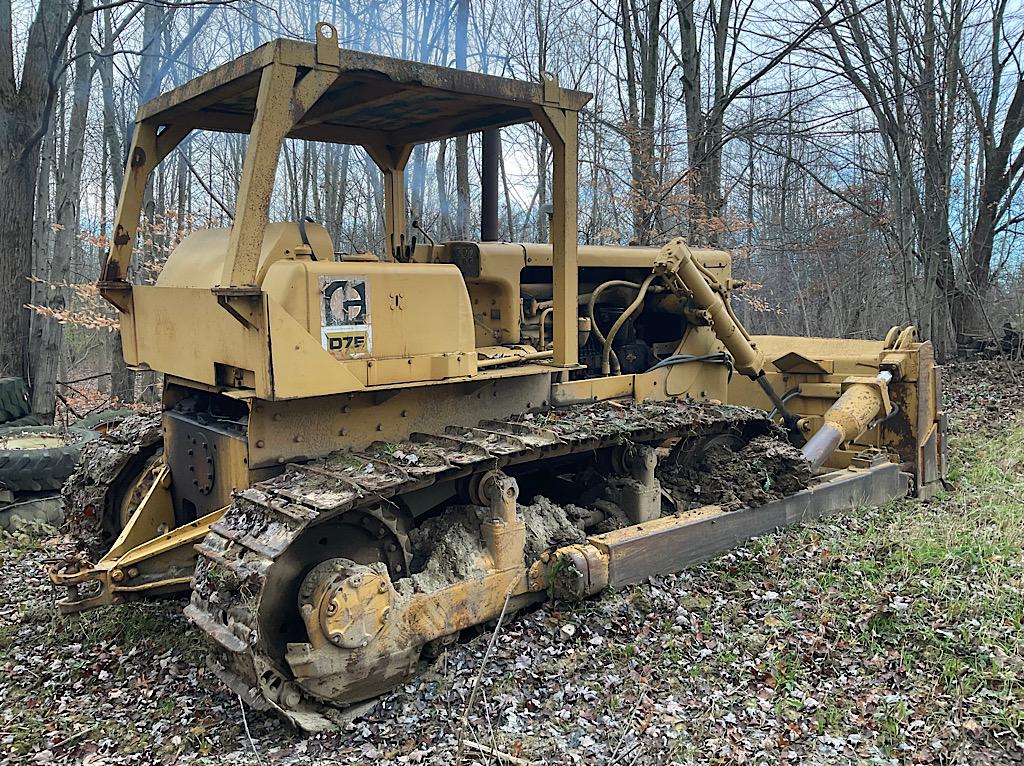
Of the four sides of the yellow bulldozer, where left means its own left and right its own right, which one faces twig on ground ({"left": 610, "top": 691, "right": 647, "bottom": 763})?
right

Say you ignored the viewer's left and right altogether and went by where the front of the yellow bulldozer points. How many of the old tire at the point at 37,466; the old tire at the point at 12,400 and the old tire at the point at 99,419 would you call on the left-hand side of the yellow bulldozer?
3

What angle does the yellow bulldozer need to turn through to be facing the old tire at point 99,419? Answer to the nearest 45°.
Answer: approximately 90° to its left

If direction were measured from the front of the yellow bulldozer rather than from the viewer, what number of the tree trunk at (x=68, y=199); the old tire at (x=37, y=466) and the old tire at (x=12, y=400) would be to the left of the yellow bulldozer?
3

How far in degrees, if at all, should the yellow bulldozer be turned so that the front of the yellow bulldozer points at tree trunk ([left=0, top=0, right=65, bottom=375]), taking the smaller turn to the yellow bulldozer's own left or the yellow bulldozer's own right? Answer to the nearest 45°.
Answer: approximately 90° to the yellow bulldozer's own left

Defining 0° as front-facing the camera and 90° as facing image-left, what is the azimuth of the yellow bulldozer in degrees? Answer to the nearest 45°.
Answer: approximately 225°

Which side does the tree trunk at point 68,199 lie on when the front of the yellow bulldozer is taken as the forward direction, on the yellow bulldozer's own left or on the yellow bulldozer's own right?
on the yellow bulldozer's own left

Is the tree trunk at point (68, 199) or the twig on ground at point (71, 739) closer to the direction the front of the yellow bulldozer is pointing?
the tree trunk

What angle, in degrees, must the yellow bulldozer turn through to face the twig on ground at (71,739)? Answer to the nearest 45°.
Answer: approximately 180°
